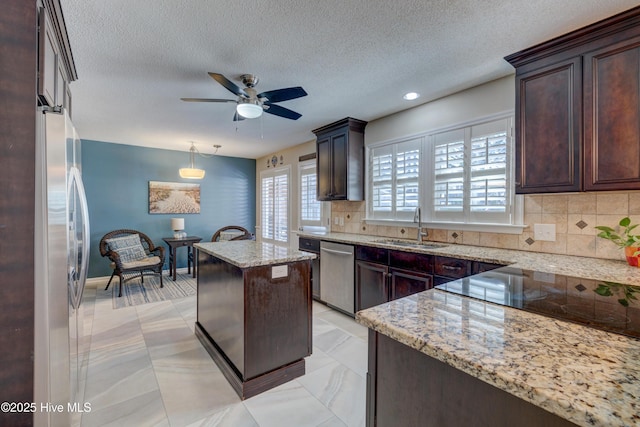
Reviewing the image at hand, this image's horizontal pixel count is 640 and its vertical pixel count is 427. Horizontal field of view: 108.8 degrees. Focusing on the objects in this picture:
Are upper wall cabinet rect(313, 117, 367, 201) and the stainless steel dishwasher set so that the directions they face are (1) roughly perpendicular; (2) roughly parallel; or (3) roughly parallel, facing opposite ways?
roughly parallel

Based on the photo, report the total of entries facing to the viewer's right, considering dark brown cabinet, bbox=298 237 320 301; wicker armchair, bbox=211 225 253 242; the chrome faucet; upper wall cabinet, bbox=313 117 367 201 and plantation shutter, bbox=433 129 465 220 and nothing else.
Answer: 0

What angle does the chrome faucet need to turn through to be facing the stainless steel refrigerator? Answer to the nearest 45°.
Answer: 0° — it already faces it

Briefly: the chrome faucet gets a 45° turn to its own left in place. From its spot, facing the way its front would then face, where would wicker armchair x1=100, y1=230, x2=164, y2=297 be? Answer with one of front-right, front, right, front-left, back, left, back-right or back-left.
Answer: right

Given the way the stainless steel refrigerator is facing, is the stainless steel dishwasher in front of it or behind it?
in front

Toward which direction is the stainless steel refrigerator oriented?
to the viewer's right

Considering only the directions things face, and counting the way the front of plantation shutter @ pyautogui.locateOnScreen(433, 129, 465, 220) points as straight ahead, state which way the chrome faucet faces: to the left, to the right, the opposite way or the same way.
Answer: the same way

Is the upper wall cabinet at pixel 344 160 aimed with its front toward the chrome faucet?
no

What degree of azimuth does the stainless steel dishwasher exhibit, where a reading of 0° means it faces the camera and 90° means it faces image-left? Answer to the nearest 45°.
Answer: approximately 45°

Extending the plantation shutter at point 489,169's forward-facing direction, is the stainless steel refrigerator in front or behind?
in front

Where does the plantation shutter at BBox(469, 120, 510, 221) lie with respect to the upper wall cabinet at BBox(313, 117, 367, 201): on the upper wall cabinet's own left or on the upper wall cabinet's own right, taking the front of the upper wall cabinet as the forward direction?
on the upper wall cabinet's own left

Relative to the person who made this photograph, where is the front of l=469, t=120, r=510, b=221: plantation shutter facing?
facing the viewer and to the left of the viewer

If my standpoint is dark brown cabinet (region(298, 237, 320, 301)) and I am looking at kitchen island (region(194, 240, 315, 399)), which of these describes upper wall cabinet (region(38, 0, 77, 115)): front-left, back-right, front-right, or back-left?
front-right

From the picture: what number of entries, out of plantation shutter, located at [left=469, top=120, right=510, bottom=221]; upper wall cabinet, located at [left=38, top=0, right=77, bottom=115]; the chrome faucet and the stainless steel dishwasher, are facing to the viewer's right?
1

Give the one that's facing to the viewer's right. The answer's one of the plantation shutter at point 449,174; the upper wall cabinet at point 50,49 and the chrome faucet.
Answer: the upper wall cabinet

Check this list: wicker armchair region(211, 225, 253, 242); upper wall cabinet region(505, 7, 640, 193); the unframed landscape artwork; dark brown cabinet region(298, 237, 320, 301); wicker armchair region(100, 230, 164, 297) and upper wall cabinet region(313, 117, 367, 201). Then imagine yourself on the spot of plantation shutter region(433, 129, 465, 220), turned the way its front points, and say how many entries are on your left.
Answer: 1

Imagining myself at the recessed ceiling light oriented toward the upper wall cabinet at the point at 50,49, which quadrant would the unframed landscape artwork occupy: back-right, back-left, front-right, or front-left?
front-right

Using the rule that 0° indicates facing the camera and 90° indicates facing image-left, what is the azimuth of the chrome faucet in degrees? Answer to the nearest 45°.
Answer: approximately 45°

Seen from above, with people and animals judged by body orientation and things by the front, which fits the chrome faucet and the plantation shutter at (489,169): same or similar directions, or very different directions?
same or similar directions
